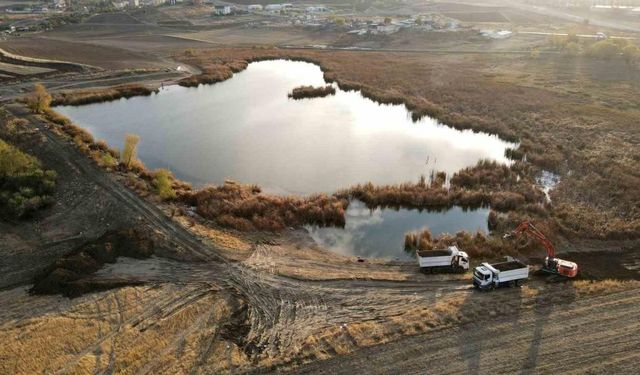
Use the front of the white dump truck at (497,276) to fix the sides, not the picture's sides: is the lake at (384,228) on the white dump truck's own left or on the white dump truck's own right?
on the white dump truck's own right

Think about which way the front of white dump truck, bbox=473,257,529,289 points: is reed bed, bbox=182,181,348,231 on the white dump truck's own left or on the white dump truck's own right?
on the white dump truck's own right

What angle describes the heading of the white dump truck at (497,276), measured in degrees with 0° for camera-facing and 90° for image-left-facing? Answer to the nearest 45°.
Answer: approximately 45°

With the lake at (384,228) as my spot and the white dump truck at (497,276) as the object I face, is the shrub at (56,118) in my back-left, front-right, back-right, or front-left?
back-right

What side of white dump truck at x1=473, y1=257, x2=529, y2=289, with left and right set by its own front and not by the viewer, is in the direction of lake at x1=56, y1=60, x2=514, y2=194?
right
